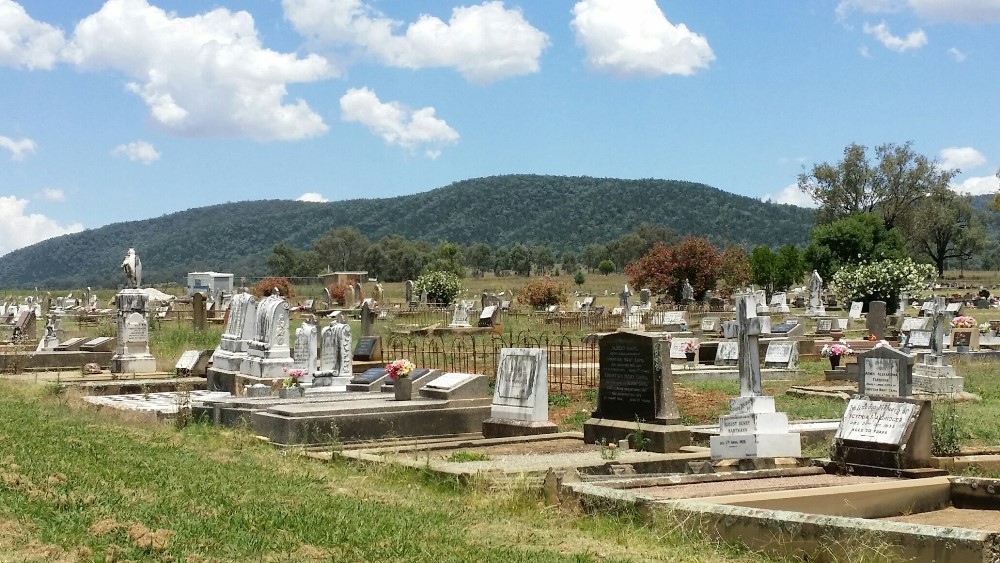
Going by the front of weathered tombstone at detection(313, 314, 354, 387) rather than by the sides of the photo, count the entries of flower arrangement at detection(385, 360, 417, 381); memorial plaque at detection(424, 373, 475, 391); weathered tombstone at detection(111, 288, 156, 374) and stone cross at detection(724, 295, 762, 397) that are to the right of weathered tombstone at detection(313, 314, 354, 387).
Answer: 1

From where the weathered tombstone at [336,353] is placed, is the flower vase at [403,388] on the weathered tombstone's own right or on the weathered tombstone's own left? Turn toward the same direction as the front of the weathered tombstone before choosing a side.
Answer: on the weathered tombstone's own left

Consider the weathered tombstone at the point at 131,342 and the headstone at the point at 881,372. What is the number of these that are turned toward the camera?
2

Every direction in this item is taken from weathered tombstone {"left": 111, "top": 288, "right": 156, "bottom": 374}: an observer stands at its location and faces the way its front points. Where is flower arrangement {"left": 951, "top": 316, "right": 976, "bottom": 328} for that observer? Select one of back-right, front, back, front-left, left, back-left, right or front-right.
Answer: left

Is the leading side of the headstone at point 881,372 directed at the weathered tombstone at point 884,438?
yes

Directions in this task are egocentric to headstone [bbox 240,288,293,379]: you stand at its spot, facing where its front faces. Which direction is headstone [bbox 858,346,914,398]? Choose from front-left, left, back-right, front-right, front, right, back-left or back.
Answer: left

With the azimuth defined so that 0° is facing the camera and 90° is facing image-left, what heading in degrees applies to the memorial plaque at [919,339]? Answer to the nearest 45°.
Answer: approximately 0°
